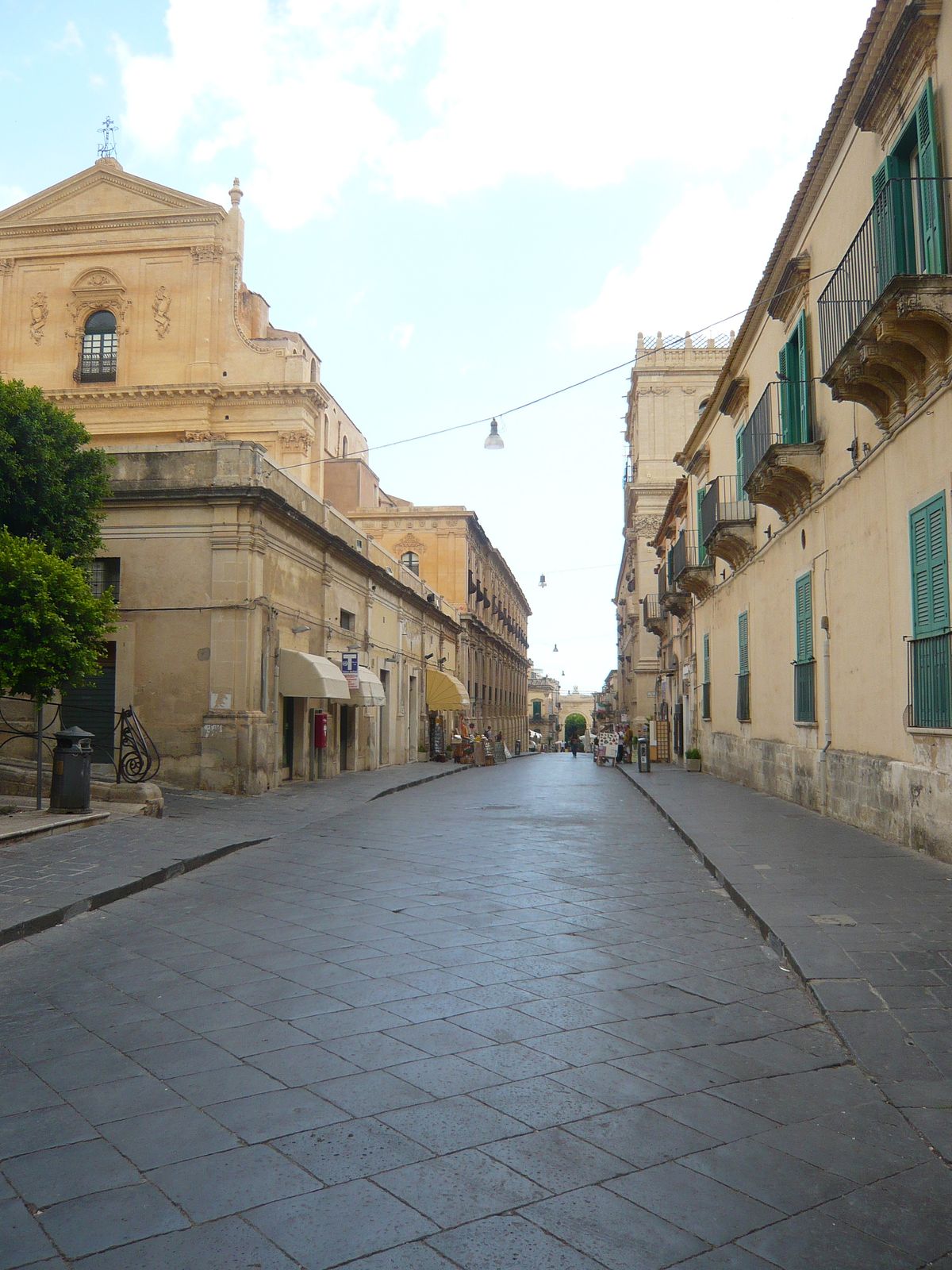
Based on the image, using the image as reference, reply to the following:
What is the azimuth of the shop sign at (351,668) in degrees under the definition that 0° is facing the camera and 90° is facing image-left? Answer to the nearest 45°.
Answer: approximately 0°

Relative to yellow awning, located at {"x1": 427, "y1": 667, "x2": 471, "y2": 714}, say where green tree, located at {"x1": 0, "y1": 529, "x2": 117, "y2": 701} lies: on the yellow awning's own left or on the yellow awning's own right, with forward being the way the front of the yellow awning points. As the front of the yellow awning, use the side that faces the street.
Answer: on the yellow awning's own right

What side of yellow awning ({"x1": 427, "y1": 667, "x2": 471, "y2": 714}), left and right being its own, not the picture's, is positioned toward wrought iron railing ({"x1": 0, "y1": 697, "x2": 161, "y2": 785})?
right

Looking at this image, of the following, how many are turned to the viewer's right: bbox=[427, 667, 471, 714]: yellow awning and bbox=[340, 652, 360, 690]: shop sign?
1

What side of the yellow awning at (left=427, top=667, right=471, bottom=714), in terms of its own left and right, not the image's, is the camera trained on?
right

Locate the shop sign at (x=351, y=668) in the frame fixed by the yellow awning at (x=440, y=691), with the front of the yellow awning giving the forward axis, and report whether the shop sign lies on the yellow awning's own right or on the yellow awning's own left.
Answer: on the yellow awning's own right

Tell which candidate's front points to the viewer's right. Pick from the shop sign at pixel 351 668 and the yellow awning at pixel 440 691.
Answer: the yellow awning

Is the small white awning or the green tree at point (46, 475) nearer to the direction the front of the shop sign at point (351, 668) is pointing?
the green tree

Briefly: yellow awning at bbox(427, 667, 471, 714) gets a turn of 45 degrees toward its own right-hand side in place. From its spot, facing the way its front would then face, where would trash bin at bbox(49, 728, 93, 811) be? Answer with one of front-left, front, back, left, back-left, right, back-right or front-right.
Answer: front-right

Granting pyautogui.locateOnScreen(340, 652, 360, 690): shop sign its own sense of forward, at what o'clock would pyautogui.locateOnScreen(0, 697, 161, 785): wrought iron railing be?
The wrought iron railing is roughly at 1 o'clock from the shop sign.
